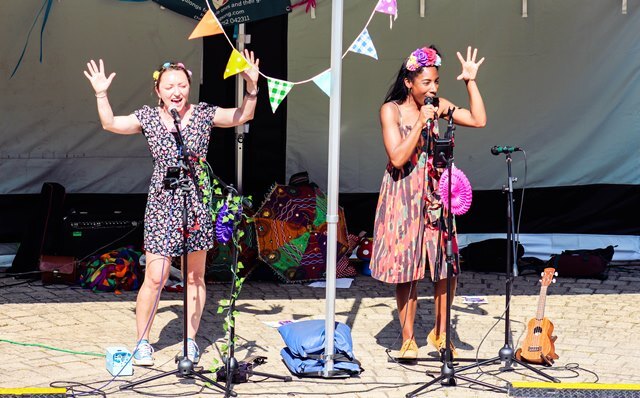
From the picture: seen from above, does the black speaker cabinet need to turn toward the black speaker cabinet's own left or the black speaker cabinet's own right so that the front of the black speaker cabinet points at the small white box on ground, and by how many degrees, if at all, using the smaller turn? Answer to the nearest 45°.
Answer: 0° — it already faces it

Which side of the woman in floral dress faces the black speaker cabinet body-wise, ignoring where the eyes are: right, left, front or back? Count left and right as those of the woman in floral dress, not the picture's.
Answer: back

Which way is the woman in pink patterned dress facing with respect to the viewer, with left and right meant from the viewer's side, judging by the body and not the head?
facing the viewer and to the right of the viewer

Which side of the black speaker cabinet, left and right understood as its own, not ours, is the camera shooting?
front

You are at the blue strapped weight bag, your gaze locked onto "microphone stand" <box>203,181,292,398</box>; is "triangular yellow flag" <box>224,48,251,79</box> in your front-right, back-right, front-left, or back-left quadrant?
front-right

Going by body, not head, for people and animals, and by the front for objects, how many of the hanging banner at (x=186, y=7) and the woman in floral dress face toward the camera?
2

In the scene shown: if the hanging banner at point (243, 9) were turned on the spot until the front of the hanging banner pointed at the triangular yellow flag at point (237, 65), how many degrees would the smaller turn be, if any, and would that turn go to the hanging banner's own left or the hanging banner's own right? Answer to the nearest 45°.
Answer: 0° — it already faces it

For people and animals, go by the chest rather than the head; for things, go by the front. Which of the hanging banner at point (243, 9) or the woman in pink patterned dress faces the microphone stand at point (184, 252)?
the hanging banner

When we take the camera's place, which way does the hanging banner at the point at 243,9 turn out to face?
facing the viewer

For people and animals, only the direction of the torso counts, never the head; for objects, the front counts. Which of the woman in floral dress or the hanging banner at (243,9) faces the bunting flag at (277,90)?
the hanging banner

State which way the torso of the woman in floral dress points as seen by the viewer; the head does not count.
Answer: toward the camera

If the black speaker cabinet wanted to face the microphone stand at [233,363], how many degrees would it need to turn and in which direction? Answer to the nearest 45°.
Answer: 0° — it already faces it

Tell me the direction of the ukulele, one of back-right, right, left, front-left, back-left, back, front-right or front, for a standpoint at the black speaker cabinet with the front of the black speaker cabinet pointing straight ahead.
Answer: front-left
